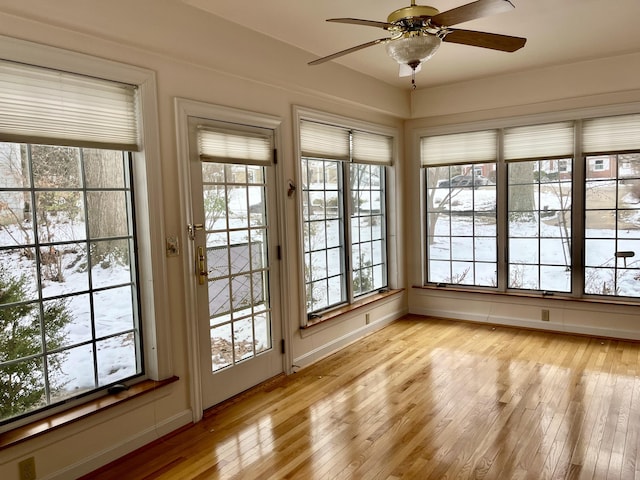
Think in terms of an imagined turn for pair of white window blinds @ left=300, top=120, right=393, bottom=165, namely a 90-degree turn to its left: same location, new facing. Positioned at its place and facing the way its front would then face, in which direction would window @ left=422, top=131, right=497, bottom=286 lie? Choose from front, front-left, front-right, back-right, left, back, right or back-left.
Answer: front

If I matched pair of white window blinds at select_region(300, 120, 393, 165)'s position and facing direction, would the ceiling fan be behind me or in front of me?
in front

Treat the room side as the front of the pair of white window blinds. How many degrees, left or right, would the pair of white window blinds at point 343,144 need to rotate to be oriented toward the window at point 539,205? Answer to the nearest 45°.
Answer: approximately 45° to its left

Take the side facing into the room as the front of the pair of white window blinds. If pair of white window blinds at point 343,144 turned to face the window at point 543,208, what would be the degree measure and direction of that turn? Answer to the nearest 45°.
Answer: approximately 45° to its left

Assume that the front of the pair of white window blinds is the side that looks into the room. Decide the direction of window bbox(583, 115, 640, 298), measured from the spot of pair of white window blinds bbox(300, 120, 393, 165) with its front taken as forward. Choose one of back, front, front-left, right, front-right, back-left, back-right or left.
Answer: front-left

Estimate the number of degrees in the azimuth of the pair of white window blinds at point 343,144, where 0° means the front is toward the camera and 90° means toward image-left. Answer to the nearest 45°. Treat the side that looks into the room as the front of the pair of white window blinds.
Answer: approximately 315°
